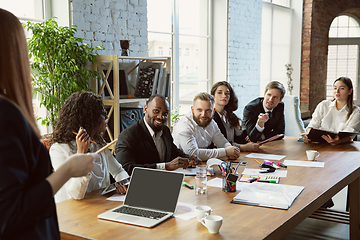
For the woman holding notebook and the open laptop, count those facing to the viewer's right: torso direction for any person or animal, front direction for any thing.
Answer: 0

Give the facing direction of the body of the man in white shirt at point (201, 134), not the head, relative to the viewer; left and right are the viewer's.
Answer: facing the viewer and to the right of the viewer

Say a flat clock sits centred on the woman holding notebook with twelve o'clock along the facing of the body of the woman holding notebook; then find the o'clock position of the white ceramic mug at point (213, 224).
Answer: The white ceramic mug is roughly at 11 o'clock from the woman holding notebook.

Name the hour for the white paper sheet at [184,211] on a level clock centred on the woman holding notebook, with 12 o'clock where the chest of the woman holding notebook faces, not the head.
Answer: The white paper sheet is roughly at 11 o'clock from the woman holding notebook.

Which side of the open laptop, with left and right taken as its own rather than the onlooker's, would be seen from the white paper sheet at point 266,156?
back

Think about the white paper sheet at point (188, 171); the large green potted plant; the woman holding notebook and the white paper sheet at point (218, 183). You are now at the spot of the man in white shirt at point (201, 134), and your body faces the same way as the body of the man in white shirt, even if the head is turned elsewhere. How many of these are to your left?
1

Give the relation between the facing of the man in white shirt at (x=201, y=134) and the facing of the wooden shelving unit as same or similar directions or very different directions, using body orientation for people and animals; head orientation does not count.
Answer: same or similar directions

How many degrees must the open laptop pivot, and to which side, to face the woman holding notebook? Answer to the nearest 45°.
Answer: approximately 180°

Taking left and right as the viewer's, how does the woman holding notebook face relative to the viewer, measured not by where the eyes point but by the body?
facing the viewer and to the left of the viewer

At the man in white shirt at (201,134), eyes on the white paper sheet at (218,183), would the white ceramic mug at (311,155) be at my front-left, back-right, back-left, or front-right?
front-left

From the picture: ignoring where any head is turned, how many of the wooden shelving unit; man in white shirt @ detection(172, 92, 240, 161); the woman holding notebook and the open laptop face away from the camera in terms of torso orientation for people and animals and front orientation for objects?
0

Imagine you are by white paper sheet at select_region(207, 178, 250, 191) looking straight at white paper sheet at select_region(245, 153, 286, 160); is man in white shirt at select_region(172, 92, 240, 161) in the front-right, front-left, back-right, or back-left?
front-left

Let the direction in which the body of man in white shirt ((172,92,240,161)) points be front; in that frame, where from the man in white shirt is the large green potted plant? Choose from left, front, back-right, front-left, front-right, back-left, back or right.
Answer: back-right
